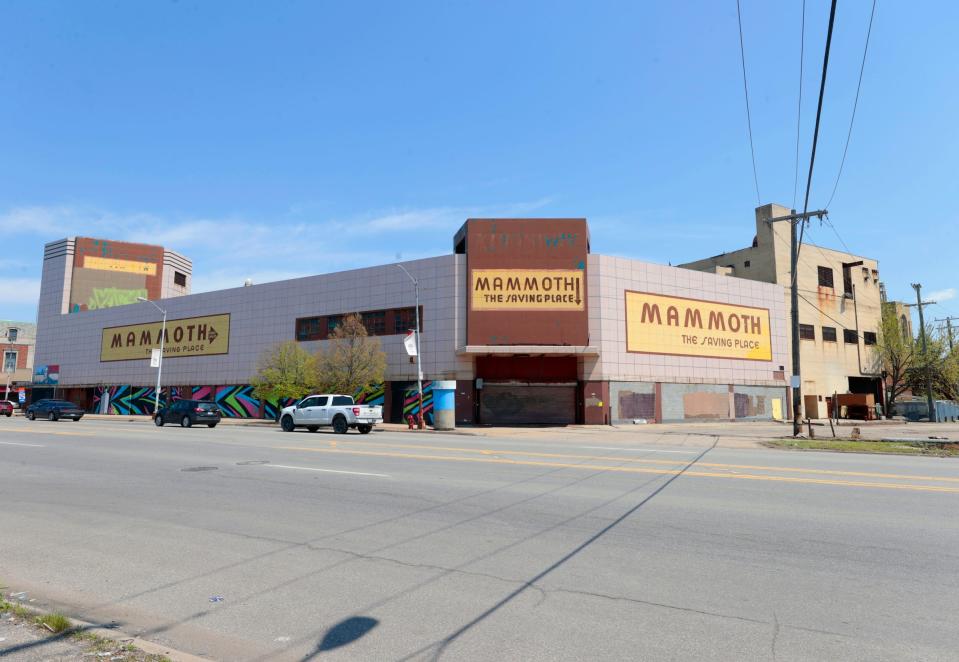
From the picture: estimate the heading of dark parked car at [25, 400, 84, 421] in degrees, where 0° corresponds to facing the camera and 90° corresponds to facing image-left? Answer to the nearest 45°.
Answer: approximately 135°

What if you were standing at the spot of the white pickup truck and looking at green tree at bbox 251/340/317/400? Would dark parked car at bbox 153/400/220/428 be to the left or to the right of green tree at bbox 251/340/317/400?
left

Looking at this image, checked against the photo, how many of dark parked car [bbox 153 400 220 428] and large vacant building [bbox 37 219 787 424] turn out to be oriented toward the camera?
1

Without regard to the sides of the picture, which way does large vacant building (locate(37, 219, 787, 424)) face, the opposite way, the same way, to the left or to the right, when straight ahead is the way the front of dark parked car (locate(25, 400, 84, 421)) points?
to the left

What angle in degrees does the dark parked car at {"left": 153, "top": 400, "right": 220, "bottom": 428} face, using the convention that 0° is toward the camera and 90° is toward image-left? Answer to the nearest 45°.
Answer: approximately 135°

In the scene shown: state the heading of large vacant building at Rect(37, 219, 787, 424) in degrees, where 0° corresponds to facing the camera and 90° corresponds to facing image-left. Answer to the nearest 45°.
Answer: approximately 0°

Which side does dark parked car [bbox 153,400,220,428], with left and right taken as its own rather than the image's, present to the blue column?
back

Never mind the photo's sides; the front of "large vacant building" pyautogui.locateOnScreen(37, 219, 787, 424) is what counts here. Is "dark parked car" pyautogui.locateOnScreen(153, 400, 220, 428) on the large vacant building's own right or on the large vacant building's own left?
on the large vacant building's own right

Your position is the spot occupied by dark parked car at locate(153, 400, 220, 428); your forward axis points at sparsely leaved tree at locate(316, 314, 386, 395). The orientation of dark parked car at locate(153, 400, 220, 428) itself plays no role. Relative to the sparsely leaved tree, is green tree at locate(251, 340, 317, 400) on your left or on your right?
left

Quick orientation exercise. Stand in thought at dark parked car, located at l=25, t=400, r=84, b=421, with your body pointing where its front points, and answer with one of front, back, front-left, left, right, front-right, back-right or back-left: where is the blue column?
back
